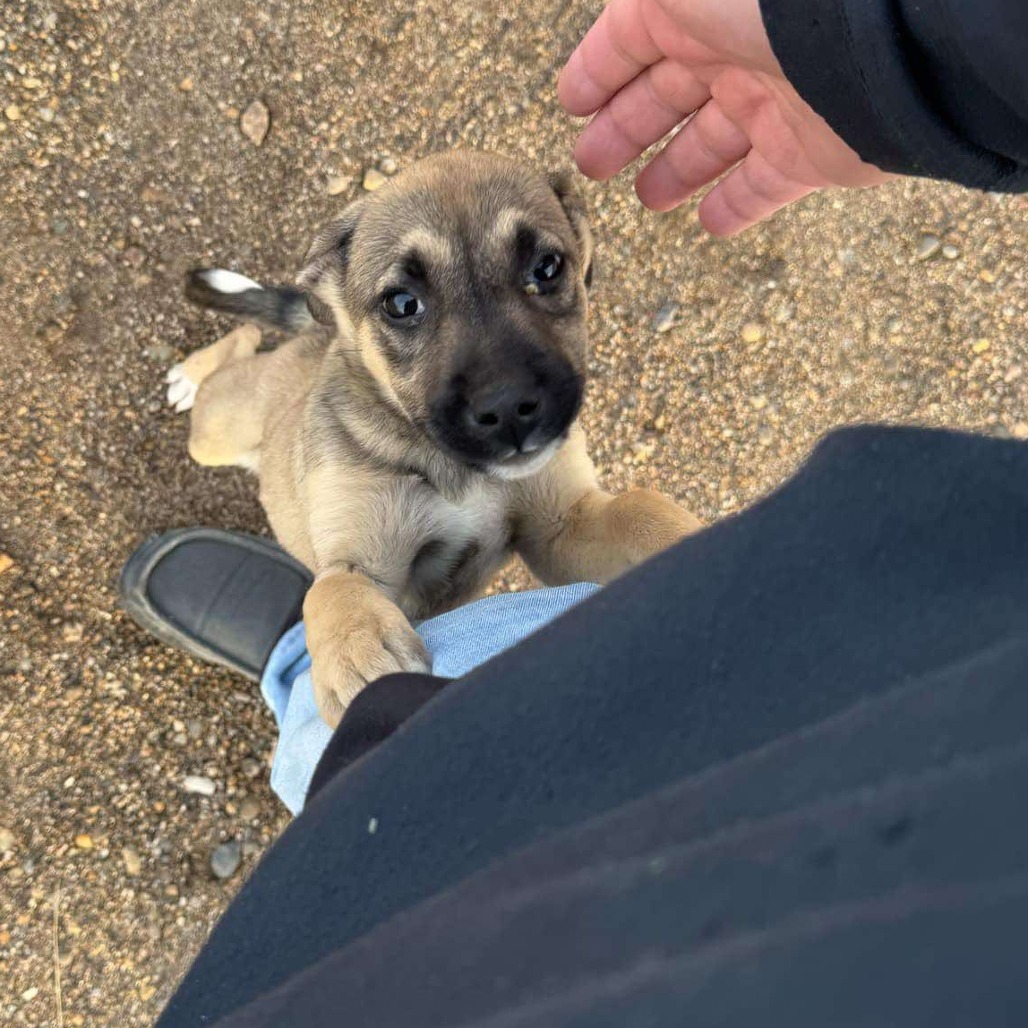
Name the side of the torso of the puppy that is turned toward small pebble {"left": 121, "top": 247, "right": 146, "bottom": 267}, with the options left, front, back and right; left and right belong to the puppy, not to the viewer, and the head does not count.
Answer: back

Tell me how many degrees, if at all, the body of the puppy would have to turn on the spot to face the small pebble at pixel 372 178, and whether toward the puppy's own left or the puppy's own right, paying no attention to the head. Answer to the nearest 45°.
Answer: approximately 135° to the puppy's own left

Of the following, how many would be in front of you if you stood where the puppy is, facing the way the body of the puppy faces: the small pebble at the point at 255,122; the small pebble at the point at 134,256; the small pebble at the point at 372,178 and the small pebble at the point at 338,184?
0

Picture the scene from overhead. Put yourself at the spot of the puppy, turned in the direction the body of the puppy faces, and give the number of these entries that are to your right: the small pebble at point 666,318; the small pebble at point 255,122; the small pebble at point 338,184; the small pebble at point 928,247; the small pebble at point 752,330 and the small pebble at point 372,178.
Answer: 0

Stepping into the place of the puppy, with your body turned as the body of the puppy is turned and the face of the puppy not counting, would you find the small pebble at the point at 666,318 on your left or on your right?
on your left

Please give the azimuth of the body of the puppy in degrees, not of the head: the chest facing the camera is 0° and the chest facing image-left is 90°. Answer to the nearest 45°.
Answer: approximately 315°

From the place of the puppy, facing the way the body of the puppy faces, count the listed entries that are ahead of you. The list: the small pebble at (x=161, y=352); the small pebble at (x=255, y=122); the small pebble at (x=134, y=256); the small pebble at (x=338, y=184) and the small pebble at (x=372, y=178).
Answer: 0

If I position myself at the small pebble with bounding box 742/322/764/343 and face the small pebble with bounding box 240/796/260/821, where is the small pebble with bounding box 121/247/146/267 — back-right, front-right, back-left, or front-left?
front-right

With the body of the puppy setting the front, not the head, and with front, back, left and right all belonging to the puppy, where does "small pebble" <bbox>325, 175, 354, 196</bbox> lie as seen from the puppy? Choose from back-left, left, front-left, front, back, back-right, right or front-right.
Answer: back-left

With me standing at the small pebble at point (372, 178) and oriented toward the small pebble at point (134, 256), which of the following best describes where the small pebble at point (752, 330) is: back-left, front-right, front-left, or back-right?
back-left

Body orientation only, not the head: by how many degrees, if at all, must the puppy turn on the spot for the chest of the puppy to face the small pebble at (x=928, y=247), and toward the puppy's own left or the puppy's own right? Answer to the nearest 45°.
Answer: approximately 90° to the puppy's own left
